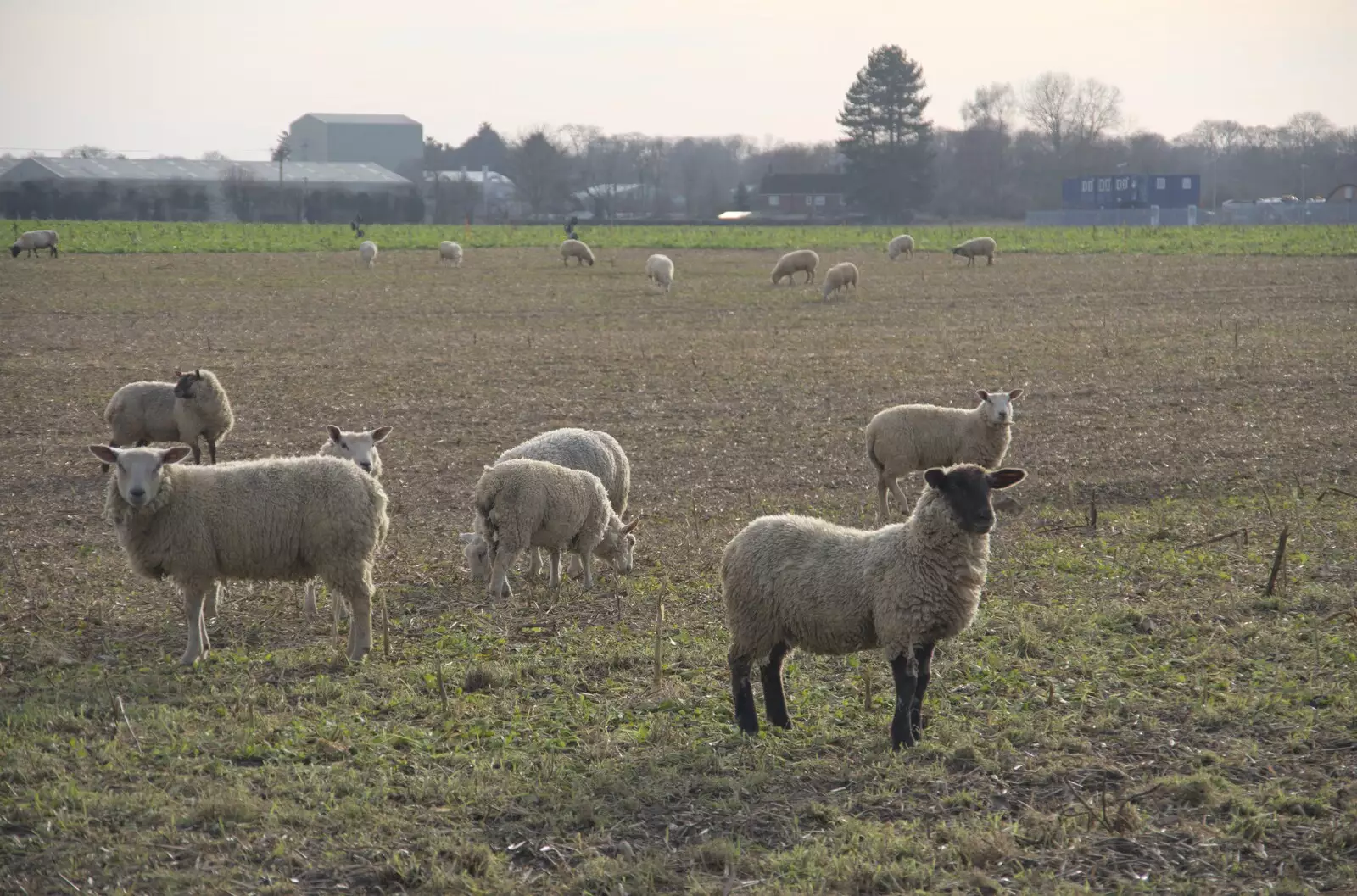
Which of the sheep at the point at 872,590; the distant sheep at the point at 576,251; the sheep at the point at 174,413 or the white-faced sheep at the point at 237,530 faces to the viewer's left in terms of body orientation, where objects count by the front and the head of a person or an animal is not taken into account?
the white-faced sheep

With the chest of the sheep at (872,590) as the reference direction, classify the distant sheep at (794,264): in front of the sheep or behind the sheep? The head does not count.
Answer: behind

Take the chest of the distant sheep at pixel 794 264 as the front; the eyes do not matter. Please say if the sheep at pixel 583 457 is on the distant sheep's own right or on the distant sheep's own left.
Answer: on the distant sheep's own left

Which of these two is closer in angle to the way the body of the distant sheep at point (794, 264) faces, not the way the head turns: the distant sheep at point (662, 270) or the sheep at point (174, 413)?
the distant sheep

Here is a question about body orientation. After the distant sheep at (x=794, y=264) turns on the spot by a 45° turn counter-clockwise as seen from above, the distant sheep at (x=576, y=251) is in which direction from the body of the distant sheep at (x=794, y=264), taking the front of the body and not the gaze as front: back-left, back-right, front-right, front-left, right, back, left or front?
right

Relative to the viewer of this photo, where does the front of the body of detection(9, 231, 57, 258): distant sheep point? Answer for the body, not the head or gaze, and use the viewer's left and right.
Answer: facing to the left of the viewer

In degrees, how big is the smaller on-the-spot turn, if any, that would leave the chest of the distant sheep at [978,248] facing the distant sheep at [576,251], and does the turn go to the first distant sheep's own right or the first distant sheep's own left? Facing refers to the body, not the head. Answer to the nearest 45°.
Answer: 0° — it already faces it

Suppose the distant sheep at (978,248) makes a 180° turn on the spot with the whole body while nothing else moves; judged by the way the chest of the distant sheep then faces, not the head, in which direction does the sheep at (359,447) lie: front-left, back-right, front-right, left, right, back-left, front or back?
right

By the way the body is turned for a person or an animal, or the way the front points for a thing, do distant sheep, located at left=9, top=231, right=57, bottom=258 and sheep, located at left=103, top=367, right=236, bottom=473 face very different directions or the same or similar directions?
very different directions

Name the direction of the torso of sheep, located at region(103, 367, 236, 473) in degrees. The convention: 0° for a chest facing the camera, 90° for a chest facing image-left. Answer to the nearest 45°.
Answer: approximately 270°

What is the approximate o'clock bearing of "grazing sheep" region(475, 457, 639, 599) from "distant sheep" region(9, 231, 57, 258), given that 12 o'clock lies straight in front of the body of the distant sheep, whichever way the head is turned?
The grazing sheep is roughly at 9 o'clock from the distant sheep.

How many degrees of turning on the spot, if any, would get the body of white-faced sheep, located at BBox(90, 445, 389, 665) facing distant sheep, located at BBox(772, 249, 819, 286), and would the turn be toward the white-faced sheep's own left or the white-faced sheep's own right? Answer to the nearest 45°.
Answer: approximately 135° to the white-faced sheep's own right

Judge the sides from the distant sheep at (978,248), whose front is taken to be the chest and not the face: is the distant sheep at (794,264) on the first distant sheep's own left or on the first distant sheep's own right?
on the first distant sheep's own left
